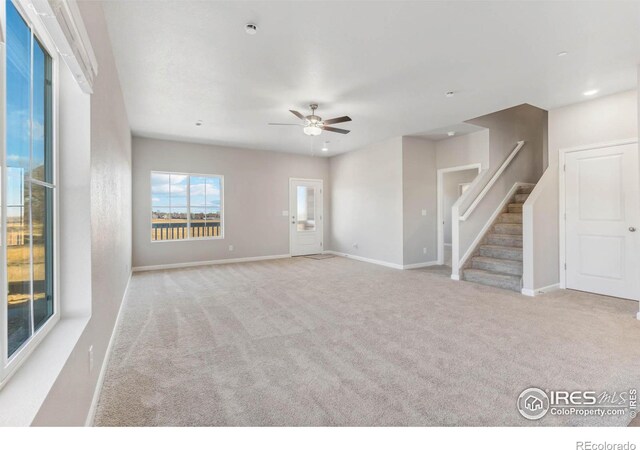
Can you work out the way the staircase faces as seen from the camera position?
facing the viewer and to the left of the viewer

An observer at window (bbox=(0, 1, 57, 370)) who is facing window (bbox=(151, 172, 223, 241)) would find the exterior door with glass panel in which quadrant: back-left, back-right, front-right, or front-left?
front-right

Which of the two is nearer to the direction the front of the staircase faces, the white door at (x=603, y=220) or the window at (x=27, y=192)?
the window

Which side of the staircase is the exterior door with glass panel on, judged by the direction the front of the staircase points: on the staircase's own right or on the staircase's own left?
on the staircase's own right

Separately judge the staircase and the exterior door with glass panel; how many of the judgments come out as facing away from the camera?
0

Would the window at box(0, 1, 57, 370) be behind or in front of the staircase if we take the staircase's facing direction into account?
in front

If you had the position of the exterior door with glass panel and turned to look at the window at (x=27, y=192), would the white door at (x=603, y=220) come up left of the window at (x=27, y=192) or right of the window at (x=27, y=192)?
left

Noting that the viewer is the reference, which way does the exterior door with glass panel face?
facing the viewer

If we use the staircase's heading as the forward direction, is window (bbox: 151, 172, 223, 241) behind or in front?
in front

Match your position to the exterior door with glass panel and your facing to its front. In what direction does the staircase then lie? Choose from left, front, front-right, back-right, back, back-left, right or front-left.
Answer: front-left

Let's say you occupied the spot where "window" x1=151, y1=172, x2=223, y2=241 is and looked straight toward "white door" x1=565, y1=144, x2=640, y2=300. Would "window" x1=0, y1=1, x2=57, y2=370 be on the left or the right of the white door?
right

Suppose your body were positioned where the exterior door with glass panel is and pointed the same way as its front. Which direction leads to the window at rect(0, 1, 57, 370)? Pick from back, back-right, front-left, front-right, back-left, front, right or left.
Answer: front

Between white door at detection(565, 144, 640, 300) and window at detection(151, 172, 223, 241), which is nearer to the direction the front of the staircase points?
the window
